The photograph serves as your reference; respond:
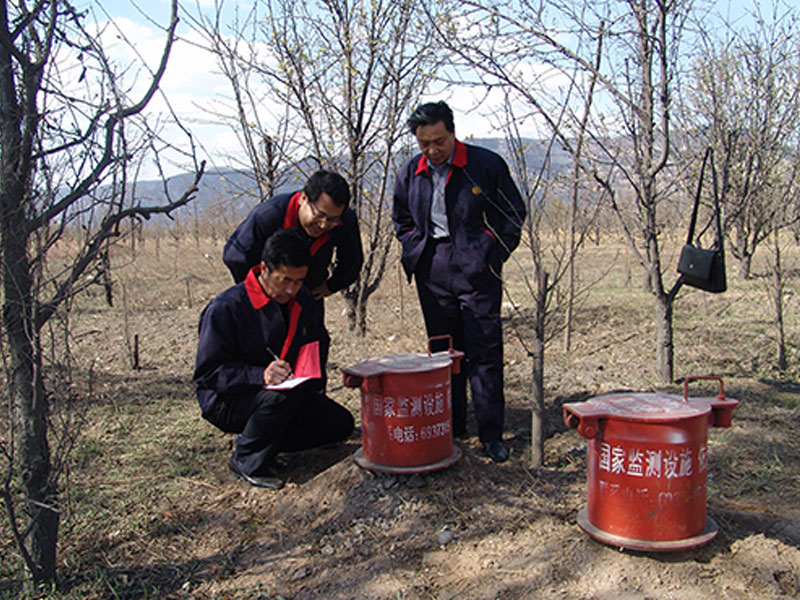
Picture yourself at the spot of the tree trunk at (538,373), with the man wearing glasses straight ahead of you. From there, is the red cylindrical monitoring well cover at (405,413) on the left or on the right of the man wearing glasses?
left

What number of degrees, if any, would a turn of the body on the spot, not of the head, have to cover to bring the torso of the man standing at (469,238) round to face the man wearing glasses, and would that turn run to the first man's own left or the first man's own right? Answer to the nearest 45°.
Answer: approximately 45° to the first man's own right

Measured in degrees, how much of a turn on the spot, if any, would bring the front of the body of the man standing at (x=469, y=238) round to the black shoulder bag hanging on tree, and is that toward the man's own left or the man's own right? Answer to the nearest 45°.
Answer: approximately 135° to the man's own left

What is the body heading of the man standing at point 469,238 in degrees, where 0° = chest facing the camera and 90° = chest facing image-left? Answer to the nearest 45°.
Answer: approximately 45°

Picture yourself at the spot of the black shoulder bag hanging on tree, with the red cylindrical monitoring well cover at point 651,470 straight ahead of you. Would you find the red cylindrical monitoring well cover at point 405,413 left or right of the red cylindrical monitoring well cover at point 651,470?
right

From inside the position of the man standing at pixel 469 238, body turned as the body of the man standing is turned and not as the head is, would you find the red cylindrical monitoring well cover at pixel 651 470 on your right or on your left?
on your left
